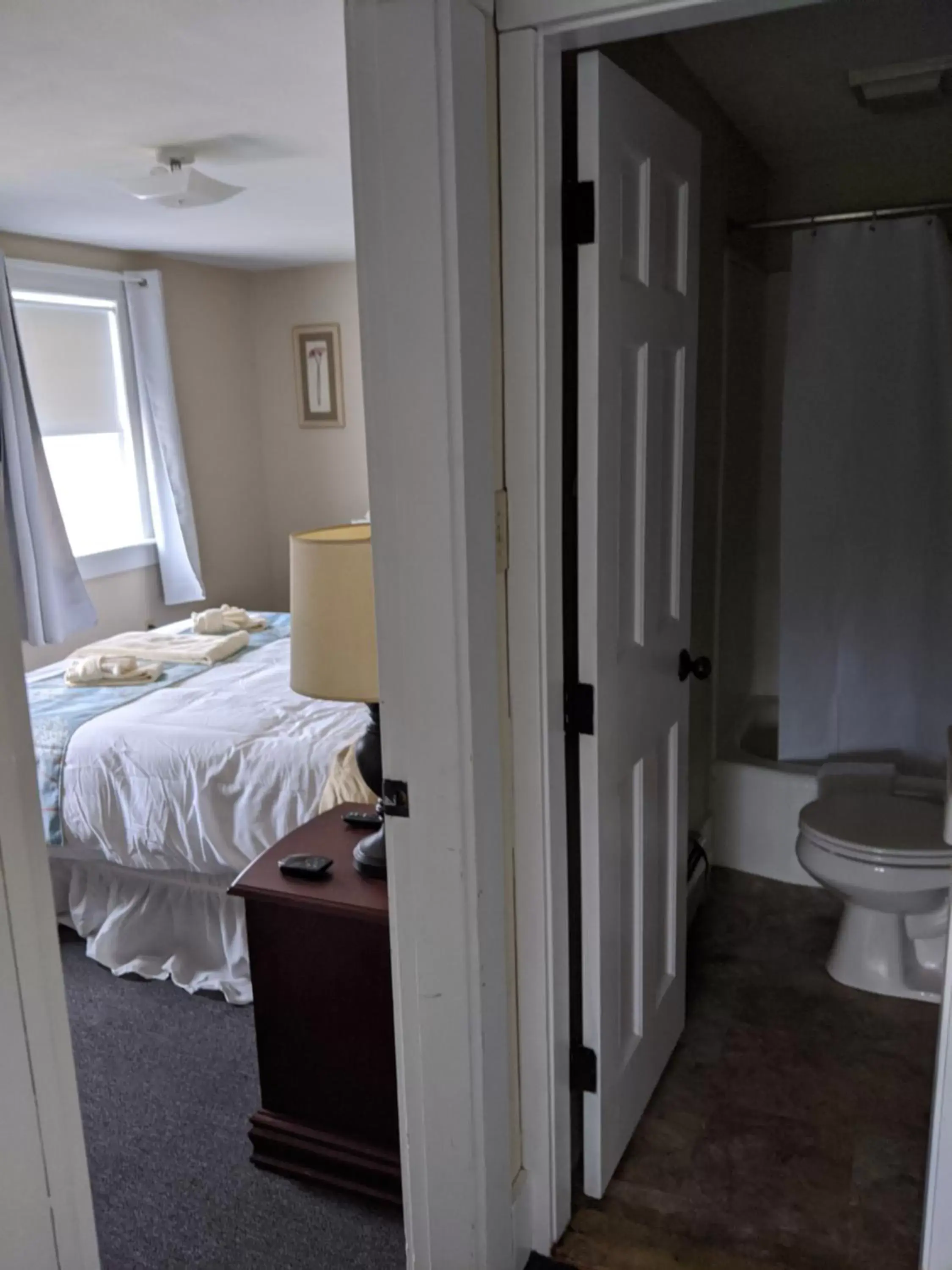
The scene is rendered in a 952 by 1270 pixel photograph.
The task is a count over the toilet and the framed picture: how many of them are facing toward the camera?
1

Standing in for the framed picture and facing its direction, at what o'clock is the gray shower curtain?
The gray shower curtain is roughly at 11 o'clock from the framed picture.

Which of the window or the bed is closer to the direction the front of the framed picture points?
the bed

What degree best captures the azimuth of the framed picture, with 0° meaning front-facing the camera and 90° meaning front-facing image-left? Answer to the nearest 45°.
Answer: approximately 0°

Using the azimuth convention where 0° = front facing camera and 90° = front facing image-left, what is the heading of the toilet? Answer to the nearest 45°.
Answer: approximately 90°

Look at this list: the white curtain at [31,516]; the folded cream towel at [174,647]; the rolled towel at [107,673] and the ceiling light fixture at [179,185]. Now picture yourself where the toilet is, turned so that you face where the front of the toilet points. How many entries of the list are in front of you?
4

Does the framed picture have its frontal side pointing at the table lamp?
yes

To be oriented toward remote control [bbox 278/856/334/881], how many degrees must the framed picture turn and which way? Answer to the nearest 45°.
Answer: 0° — it already faces it

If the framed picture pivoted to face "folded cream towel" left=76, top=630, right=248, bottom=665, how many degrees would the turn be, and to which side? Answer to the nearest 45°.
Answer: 0° — it already faces it

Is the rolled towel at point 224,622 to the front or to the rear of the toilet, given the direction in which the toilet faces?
to the front

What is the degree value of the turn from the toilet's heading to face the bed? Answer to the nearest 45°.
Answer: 0° — it already faces it

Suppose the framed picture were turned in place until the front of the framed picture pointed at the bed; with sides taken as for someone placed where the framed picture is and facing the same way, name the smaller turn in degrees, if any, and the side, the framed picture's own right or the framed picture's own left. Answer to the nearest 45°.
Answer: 0° — it already faces it
